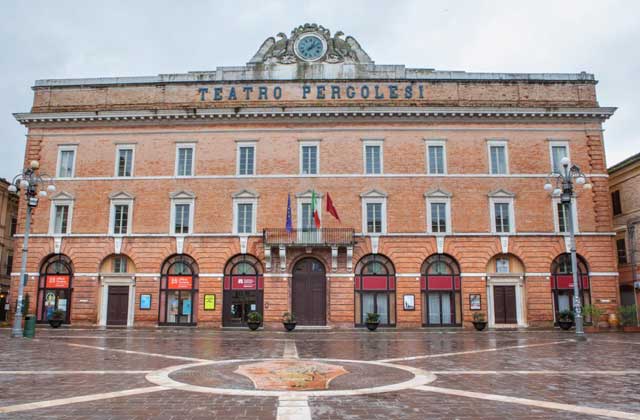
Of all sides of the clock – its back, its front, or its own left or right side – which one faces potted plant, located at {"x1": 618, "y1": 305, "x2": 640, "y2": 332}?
left

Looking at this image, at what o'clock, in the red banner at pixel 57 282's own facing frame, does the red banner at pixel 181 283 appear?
the red banner at pixel 181 283 is roughly at 10 o'clock from the red banner at pixel 57 282.

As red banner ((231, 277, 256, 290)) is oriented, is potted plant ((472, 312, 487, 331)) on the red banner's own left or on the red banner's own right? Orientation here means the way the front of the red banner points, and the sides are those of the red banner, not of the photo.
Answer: on the red banner's own left

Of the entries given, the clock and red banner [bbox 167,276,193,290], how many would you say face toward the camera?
2

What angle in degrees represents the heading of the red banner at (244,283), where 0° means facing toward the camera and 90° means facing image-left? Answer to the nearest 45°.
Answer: approximately 0°
